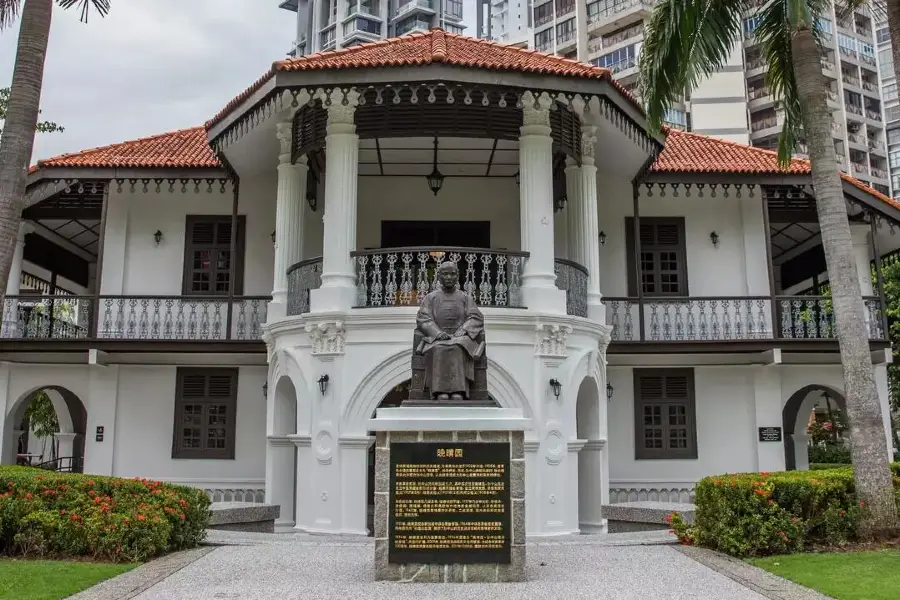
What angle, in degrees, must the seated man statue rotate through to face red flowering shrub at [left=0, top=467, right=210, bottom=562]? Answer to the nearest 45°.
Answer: approximately 90° to its right

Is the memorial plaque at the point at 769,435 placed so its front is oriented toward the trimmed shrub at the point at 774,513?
yes

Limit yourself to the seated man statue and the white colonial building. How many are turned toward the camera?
2

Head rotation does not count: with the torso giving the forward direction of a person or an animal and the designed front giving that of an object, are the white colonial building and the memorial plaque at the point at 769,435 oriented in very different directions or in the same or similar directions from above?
same or similar directions

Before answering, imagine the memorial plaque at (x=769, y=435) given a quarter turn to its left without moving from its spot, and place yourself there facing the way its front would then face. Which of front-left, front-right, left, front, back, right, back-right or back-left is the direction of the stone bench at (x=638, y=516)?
back-right

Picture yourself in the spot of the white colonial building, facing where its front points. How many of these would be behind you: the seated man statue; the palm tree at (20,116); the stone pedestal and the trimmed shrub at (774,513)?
0

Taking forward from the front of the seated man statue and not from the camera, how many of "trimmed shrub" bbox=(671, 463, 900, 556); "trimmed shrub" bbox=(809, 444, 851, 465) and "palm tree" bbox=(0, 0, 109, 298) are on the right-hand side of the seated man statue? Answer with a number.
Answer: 1

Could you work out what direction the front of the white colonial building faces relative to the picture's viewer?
facing the viewer

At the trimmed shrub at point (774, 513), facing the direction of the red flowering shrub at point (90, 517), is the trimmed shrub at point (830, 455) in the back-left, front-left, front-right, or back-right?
back-right

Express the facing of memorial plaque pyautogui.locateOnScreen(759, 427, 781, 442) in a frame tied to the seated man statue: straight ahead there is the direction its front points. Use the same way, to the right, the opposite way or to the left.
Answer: the same way

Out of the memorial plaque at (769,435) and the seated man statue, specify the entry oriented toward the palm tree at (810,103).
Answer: the memorial plaque

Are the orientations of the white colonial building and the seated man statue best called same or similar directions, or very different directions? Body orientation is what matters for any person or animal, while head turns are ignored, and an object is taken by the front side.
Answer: same or similar directions

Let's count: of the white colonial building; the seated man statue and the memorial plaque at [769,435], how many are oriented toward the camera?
3

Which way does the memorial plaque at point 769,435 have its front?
toward the camera
